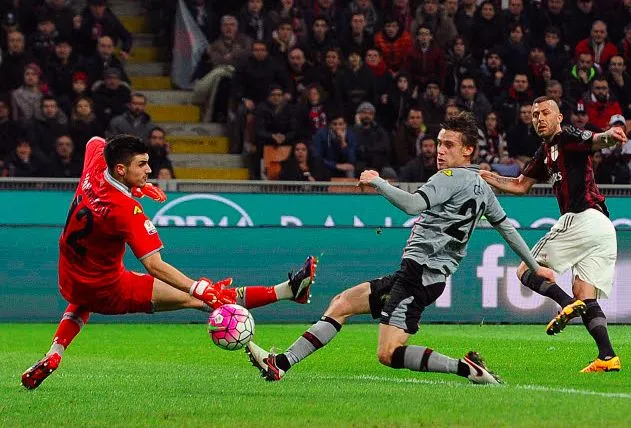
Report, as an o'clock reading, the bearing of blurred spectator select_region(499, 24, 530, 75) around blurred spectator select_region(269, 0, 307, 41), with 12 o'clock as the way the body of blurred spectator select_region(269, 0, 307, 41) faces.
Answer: blurred spectator select_region(499, 24, 530, 75) is roughly at 9 o'clock from blurred spectator select_region(269, 0, 307, 41).

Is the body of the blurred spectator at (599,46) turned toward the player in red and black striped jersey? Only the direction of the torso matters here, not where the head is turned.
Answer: yes

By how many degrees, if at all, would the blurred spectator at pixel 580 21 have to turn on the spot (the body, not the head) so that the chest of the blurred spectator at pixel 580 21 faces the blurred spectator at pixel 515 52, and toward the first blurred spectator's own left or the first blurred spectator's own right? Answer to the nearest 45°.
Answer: approximately 45° to the first blurred spectator's own right

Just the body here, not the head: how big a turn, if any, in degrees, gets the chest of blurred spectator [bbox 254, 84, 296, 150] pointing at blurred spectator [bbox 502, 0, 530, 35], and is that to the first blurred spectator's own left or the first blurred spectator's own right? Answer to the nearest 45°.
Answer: approximately 135° to the first blurred spectator's own left

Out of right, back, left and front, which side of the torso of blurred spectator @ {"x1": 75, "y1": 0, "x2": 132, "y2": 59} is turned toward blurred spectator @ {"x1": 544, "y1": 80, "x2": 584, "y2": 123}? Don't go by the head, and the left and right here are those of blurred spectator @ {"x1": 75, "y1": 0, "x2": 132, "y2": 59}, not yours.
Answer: left

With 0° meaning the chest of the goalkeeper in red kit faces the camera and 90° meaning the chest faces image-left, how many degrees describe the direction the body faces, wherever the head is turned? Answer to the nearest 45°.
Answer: approximately 225°

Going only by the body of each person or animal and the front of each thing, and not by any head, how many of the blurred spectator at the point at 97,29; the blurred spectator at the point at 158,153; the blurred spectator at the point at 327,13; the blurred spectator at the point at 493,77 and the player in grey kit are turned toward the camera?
4
